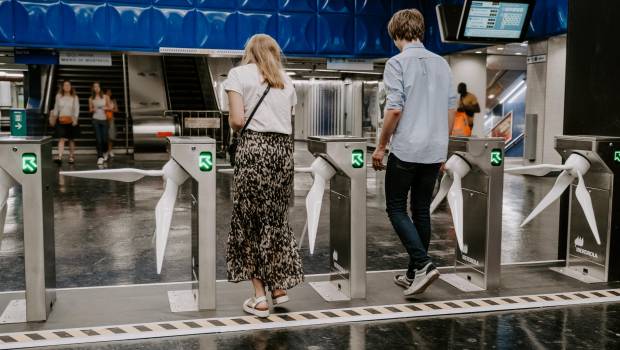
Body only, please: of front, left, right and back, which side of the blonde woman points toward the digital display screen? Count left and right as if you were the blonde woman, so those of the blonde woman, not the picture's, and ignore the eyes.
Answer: right

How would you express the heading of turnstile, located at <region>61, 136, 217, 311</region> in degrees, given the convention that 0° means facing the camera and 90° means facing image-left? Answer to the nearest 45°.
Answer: approximately 0°

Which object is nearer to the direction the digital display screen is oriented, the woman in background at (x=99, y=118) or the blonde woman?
the blonde woman

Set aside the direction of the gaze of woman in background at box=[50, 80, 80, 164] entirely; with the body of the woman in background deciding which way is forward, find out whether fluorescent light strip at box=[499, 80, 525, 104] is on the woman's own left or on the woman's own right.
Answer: on the woman's own left

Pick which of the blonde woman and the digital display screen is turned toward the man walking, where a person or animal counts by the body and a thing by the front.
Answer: the digital display screen

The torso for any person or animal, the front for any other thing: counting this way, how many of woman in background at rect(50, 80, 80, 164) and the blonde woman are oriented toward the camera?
1

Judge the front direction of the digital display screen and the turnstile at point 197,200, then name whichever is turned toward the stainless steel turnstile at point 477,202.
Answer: the digital display screen

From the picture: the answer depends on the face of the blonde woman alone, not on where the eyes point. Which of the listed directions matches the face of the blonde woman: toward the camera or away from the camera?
away from the camera

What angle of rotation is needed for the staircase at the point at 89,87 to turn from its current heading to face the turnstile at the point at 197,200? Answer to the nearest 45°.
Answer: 0° — it already faces it

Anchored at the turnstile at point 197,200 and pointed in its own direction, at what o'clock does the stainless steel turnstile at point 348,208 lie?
The stainless steel turnstile is roughly at 9 o'clock from the turnstile.

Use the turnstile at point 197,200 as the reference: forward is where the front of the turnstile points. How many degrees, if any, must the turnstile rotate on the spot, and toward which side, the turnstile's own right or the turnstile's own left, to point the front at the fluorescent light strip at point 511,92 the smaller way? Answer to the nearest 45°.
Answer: approximately 135° to the turnstile's own left

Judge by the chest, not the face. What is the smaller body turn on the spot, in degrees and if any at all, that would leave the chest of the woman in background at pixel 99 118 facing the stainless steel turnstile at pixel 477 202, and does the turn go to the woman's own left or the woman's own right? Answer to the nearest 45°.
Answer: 0° — they already face it
